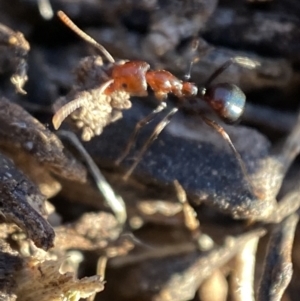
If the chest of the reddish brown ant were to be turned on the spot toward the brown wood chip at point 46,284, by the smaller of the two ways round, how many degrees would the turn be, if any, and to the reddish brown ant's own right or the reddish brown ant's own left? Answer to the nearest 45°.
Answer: approximately 90° to the reddish brown ant's own left

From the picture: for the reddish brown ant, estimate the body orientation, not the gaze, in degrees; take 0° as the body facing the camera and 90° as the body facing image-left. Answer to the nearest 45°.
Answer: approximately 90°
